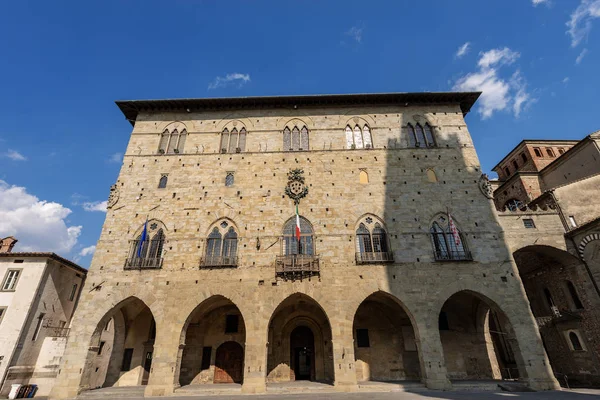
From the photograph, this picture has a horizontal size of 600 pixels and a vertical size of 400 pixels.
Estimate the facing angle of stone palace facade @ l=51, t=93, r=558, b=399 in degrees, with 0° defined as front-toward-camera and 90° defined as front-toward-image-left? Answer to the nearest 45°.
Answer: approximately 0°

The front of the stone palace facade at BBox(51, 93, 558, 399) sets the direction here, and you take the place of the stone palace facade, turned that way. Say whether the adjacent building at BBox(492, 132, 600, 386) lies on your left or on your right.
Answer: on your left
